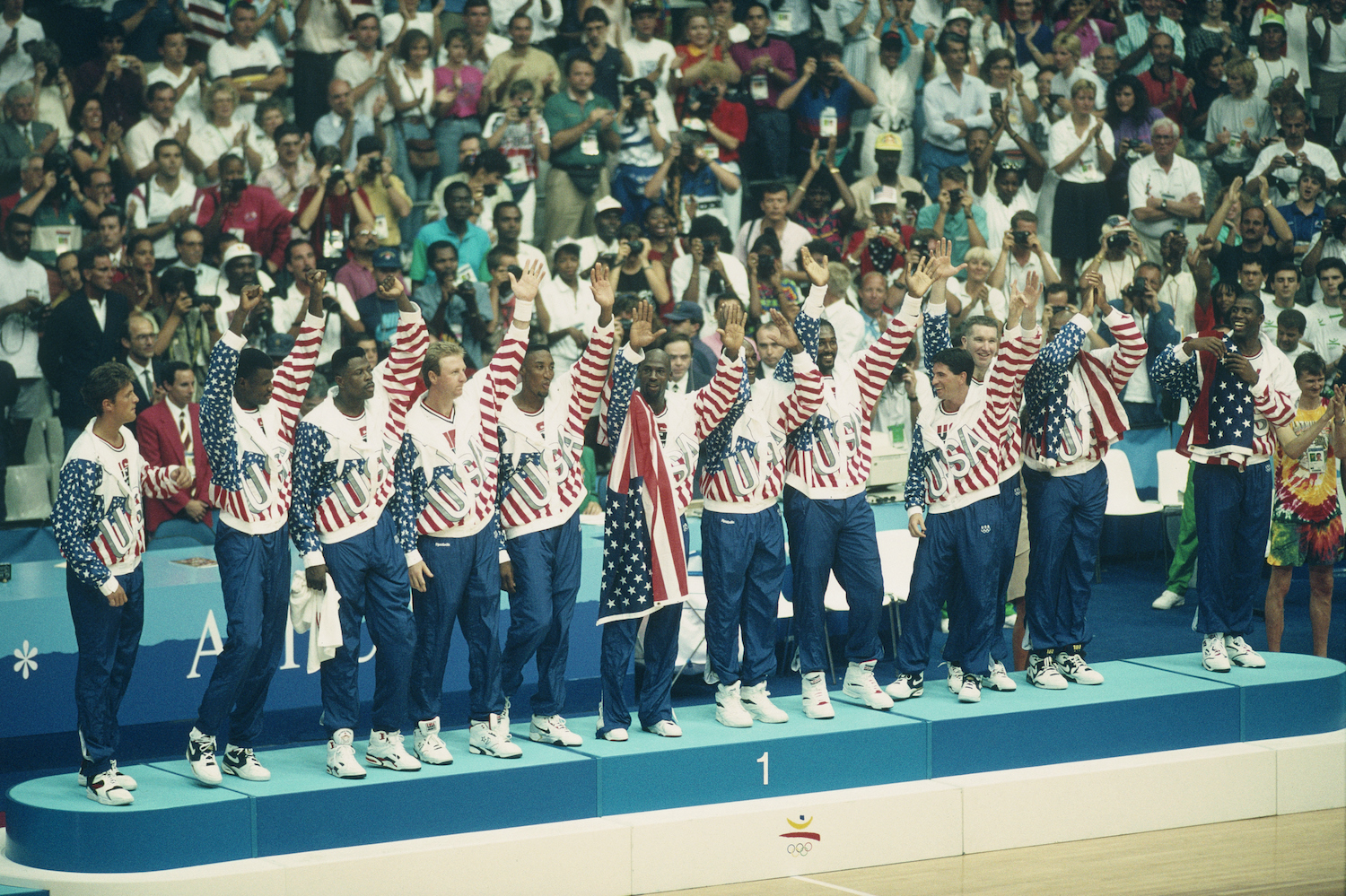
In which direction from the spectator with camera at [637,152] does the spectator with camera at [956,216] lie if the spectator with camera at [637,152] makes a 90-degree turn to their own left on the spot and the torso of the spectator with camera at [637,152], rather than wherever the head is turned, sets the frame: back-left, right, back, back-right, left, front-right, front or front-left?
front

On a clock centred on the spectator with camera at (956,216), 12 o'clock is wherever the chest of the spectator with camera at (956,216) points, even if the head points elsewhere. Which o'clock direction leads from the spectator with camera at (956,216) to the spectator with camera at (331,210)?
the spectator with camera at (331,210) is roughly at 2 o'clock from the spectator with camera at (956,216).

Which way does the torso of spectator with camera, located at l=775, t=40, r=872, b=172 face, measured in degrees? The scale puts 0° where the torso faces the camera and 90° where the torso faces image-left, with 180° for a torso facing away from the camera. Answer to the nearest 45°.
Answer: approximately 0°

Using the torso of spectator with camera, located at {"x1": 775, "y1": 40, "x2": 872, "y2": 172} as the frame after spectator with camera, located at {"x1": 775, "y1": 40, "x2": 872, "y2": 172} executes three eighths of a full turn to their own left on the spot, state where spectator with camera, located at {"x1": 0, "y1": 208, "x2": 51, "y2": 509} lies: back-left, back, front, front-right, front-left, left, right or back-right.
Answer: back

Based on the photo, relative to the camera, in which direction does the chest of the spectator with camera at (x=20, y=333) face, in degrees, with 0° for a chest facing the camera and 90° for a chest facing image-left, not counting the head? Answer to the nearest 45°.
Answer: approximately 315°

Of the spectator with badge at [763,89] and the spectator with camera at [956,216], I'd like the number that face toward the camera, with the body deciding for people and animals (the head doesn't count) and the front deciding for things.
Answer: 2

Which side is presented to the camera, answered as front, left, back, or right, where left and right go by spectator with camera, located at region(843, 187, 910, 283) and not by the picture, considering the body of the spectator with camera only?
front

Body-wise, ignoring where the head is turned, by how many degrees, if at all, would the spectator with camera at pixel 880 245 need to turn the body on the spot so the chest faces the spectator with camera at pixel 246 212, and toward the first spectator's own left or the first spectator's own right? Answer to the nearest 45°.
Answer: approximately 45° to the first spectator's own right

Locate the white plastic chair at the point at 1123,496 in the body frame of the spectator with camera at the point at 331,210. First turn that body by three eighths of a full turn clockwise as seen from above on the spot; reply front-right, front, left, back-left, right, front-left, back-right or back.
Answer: back-right

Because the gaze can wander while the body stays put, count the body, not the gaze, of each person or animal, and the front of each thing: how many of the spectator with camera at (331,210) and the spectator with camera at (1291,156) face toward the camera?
2
